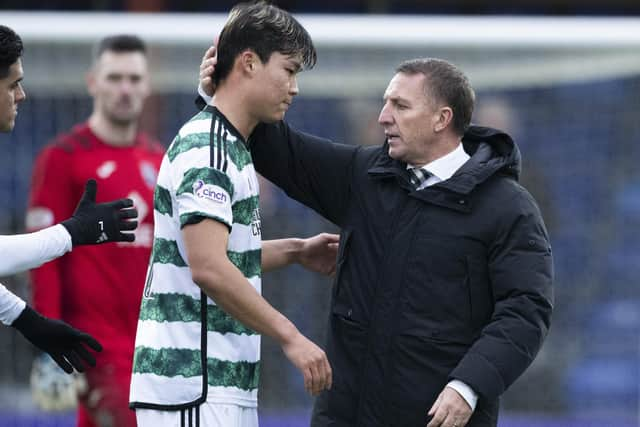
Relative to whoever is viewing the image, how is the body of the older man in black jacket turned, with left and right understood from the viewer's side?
facing the viewer and to the left of the viewer

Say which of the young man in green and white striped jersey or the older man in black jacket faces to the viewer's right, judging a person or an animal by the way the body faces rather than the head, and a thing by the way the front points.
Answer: the young man in green and white striped jersey

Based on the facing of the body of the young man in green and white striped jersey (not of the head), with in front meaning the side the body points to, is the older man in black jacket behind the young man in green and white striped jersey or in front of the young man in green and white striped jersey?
in front

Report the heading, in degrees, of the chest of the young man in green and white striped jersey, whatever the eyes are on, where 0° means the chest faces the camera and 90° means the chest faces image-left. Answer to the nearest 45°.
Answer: approximately 270°

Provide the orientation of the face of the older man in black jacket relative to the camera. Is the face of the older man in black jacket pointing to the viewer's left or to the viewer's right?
to the viewer's left

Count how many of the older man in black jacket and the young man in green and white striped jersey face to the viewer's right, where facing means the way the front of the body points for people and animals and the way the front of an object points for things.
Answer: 1

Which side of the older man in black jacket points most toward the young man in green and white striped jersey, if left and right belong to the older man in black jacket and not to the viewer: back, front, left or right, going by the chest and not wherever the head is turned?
front
